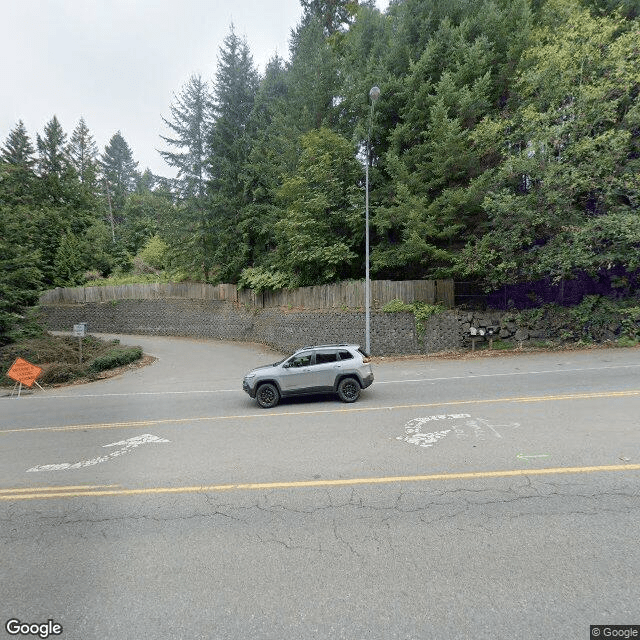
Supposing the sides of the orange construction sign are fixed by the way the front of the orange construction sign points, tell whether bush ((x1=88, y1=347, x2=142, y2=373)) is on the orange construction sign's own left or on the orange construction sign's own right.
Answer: on the orange construction sign's own left

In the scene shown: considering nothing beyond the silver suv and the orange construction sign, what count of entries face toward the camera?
1

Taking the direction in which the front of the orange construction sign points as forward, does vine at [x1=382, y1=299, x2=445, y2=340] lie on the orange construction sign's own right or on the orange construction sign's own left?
on the orange construction sign's own left

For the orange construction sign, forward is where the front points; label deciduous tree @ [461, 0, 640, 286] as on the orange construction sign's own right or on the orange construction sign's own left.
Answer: on the orange construction sign's own left

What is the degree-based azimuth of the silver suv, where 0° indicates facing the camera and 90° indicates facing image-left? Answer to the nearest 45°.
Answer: approximately 90°

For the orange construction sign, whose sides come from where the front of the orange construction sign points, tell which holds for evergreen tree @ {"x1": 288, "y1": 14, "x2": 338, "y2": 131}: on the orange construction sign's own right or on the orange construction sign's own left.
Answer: on the orange construction sign's own left

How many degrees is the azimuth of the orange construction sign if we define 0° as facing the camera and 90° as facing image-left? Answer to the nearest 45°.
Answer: approximately 0°

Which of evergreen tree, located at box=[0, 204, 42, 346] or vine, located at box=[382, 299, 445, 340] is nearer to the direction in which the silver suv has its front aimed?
the evergreen tree

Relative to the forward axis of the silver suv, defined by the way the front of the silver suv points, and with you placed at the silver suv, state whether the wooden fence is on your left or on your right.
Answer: on your right

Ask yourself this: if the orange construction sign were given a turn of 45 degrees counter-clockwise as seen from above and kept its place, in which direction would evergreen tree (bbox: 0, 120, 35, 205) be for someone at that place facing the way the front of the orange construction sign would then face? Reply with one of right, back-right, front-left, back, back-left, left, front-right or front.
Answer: back-left
